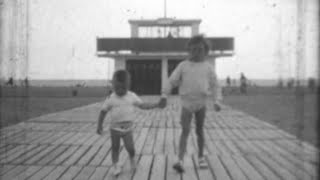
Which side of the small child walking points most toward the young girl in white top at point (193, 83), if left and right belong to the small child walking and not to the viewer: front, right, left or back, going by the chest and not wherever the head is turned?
left

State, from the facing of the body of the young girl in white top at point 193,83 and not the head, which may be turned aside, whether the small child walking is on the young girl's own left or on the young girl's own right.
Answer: on the young girl's own right

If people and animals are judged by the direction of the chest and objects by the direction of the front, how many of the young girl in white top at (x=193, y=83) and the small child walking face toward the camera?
2

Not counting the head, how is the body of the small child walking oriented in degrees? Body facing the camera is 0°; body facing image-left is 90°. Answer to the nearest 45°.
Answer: approximately 0°

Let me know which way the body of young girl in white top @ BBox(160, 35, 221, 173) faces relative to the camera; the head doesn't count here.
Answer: toward the camera
